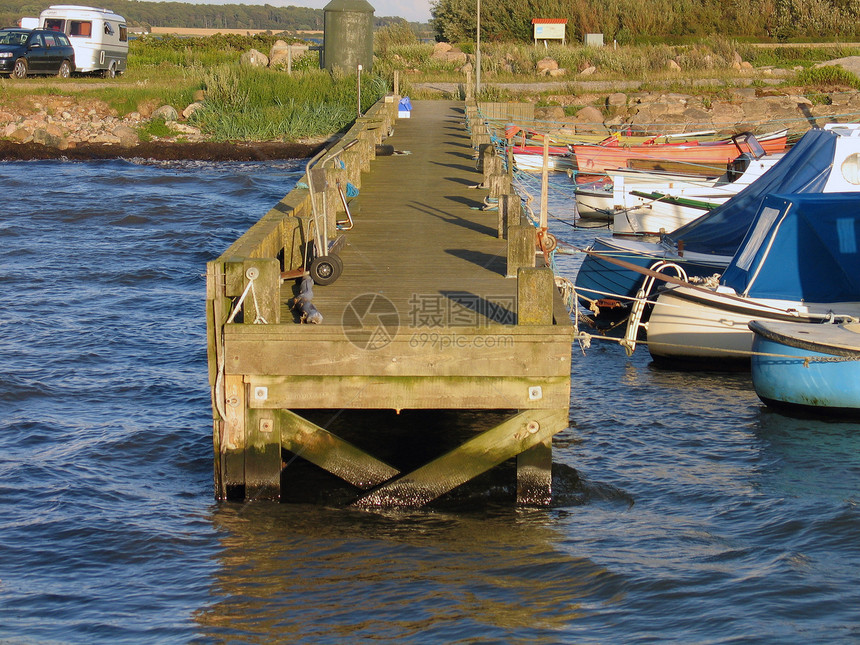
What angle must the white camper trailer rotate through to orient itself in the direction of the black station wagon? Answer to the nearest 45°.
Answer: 0° — it already faces it

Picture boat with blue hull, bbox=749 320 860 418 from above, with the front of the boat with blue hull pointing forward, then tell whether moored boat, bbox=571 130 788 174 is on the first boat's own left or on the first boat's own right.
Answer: on the first boat's own right

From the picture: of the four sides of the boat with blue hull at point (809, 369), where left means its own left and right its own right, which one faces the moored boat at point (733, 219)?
right

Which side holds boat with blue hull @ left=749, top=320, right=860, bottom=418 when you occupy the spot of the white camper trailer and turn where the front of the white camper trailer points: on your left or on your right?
on your left

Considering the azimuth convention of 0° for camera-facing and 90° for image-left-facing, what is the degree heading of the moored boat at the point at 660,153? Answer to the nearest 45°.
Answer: approximately 90°

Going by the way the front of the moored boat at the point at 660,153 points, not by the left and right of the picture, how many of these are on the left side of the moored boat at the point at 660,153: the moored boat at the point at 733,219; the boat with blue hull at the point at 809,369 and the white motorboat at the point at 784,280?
3

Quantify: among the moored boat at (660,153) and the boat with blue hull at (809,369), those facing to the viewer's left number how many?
2

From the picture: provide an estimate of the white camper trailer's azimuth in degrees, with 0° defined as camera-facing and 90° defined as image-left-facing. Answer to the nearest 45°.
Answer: approximately 45°

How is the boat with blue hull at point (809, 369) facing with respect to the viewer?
to the viewer's left

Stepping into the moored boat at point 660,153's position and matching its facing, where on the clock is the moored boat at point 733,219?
the moored boat at point 733,219 is roughly at 9 o'clock from the moored boat at point 660,153.

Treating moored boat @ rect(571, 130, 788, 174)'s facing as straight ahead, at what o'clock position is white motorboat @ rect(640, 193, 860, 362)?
The white motorboat is roughly at 9 o'clock from the moored boat.
